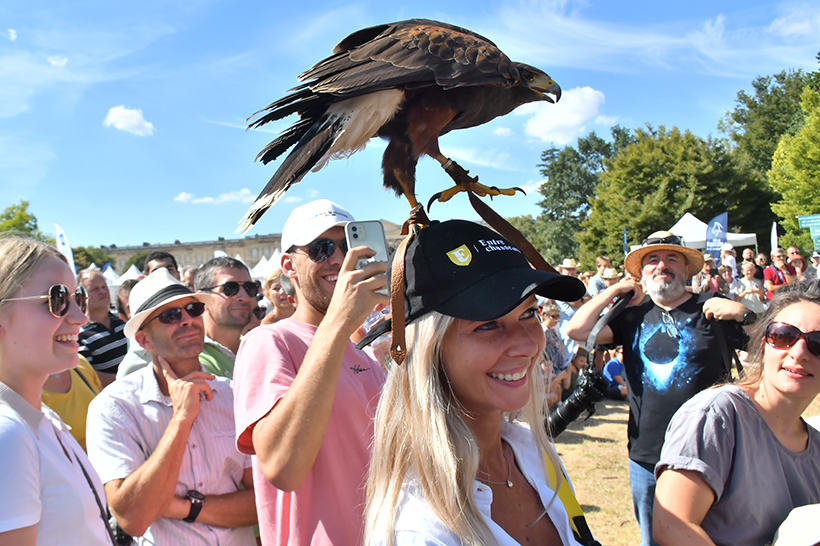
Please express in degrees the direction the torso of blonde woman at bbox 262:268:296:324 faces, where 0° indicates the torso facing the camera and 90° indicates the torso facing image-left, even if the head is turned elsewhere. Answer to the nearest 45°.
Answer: approximately 315°

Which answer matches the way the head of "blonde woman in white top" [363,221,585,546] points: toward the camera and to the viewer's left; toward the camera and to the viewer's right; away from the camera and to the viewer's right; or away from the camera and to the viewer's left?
toward the camera and to the viewer's right

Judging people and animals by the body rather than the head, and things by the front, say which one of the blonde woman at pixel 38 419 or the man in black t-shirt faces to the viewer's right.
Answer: the blonde woman

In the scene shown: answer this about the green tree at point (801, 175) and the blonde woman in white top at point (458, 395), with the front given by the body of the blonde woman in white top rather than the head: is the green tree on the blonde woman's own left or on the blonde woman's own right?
on the blonde woman's own left

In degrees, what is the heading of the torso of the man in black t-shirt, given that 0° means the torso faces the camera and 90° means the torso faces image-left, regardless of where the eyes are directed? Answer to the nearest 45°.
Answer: approximately 0°

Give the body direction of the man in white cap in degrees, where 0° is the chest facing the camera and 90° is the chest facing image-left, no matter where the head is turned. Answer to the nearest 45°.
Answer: approximately 315°

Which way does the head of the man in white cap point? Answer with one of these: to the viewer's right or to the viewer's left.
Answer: to the viewer's right

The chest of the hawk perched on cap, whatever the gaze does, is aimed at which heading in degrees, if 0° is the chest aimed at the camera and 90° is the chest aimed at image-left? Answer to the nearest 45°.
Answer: approximately 270°
